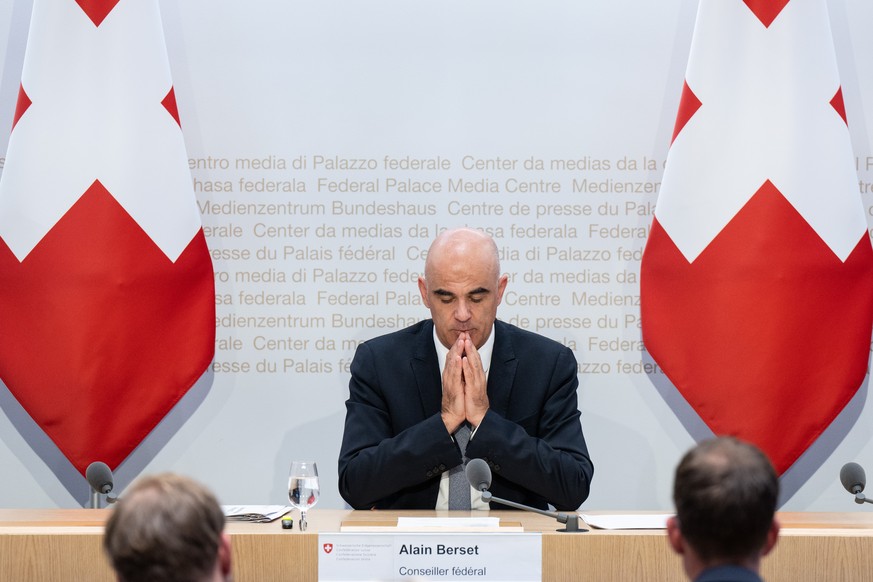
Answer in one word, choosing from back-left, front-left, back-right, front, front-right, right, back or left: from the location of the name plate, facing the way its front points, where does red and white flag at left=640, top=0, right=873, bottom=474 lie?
back-left

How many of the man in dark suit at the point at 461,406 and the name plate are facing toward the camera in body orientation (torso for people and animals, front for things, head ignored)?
2

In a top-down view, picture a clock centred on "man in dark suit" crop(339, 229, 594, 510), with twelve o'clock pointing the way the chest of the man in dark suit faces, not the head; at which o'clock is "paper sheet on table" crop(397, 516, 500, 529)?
The paper sheet on table is roughly at 12 o'clock from the man in dark suit.

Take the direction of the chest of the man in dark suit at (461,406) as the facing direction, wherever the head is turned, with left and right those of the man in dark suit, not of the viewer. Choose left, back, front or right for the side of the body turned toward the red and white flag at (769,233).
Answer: left

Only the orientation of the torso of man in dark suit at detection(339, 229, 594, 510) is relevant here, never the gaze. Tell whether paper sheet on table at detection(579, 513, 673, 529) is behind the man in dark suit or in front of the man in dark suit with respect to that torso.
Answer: in front

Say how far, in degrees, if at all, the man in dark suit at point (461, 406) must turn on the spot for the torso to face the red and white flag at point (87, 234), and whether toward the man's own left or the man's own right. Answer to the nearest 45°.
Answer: approximately 90° to the man's own right

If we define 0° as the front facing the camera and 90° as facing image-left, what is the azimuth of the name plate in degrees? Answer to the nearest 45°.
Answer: approximately 0°

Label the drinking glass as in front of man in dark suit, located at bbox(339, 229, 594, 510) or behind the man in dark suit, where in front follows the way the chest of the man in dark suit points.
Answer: in front
